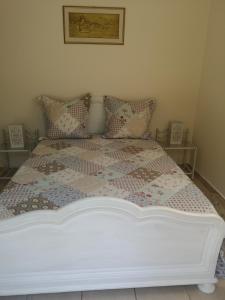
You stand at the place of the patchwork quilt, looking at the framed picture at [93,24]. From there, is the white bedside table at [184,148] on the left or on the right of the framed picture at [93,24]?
right

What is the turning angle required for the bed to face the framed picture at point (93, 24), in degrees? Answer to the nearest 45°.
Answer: approximately 180°

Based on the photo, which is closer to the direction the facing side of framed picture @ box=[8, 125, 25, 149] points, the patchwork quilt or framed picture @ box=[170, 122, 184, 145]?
the patchwork quilt

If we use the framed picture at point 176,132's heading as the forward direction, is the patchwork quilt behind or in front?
in front

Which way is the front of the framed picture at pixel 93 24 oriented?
toward the camera

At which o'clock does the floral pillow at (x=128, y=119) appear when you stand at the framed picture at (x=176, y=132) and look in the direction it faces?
The floral pillow is roughly at 2 o'clock from the framed picture.

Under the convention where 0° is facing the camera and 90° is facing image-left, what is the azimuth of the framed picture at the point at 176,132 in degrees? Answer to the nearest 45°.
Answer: approximately 0°

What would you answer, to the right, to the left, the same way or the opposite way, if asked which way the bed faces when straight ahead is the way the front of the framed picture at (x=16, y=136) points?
the same way

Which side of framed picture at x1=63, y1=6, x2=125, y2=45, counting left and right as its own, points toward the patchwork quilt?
front

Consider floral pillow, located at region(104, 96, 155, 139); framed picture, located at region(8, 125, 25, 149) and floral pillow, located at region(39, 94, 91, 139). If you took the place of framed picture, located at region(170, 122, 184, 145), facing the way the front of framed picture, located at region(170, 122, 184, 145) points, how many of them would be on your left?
0

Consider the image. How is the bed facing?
toward the camera

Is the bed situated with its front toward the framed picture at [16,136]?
no

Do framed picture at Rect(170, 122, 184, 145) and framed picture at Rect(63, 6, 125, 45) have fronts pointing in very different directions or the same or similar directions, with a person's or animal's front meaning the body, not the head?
same or similar directions
